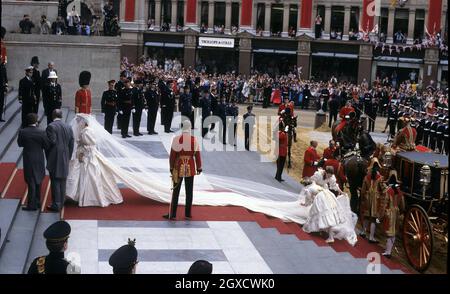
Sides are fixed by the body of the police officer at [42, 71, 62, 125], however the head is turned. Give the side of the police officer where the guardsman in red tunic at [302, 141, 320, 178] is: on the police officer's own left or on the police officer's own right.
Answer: on the police officer's own left

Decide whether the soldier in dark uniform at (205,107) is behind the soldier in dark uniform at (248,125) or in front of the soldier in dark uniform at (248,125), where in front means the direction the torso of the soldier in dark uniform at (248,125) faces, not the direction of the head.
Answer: behind

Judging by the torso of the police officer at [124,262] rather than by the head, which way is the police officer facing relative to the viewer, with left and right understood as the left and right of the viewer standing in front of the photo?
facing away from the viewer and to the right of the viewer

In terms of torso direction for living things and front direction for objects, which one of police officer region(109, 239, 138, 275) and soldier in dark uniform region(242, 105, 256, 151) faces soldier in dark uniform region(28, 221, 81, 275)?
soldier in dark uniform region(242, 105, 256, 151)

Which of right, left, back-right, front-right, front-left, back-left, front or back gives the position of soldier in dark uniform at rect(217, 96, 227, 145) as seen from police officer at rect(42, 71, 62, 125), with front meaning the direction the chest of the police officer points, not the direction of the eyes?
back-left

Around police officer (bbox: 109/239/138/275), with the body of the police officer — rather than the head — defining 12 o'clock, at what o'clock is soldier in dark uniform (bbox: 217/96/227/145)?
The soldier in dark uniform is roughly at 11 o'clock from the police officer.

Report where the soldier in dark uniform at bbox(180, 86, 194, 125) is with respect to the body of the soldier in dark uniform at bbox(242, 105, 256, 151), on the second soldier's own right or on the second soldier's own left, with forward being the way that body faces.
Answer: on the second soldier's own right

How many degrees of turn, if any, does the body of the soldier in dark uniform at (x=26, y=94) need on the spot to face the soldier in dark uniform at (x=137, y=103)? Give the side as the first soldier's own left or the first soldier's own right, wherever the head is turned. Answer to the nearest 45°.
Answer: approximately 90° to the first soldier's own left

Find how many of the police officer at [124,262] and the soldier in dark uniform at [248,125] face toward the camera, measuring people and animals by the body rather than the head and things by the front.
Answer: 1

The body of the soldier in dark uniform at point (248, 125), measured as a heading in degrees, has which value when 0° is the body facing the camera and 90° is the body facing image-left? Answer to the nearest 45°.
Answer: approximately 0°

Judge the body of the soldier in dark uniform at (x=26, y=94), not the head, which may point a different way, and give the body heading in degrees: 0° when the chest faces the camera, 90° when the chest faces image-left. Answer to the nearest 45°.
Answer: approximately 315°
